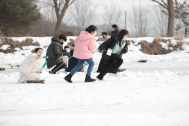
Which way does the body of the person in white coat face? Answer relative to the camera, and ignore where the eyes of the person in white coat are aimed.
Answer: to the viewer's right

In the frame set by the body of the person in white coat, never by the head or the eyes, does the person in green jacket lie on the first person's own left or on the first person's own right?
on the first person's own left
